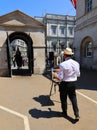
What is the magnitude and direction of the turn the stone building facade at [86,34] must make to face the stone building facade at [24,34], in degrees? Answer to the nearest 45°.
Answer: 0° — it already faces it

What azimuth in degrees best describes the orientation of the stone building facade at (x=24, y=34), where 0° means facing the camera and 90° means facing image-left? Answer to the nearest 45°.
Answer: approximately 0°

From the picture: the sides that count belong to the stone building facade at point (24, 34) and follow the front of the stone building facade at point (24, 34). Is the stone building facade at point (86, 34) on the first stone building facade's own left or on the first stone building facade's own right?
on the first stone building facade's own left
